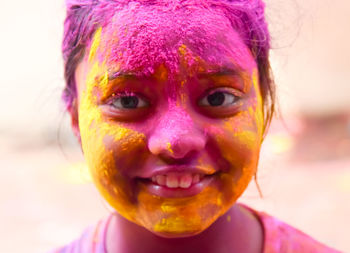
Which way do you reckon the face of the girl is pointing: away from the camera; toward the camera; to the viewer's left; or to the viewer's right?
toward the camera

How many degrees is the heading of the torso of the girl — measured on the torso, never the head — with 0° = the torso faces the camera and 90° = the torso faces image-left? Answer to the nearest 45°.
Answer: approximately 0°
